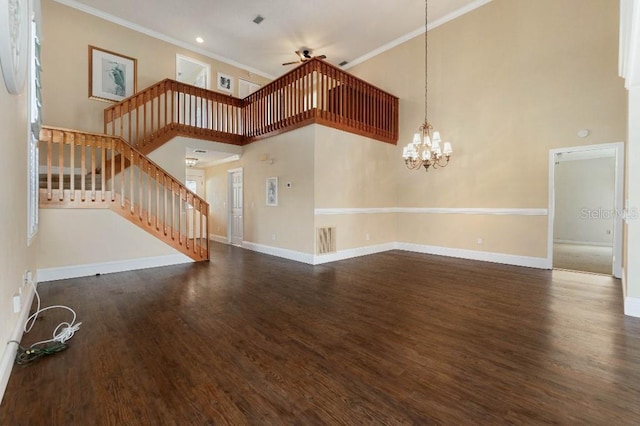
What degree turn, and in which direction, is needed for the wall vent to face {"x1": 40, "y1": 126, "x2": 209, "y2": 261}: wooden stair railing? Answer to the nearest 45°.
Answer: approximately 135° to its right

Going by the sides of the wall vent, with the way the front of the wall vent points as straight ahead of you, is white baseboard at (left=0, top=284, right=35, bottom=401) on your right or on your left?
on your right

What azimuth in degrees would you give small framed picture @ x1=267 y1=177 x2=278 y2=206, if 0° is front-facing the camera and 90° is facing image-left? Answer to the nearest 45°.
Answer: approximately 45°

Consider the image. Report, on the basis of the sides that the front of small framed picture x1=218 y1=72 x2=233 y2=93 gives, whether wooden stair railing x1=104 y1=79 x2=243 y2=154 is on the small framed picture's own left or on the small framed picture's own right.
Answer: on the small framed picture's own right

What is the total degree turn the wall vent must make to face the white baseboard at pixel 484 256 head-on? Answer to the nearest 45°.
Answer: approximately 45° to its left

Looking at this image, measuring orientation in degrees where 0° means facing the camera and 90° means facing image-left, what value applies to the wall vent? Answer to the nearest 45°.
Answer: approximately 315°

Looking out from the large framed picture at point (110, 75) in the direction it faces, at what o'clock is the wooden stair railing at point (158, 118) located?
The wooden stair railing is roughly at 12 o'clock from the large framed picture.

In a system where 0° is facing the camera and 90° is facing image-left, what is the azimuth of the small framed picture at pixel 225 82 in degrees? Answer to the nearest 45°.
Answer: approximately 315°

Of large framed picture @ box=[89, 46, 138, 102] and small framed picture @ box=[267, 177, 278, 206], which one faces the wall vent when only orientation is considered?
large framed picture @ box=[89, 46, 138, 102]
